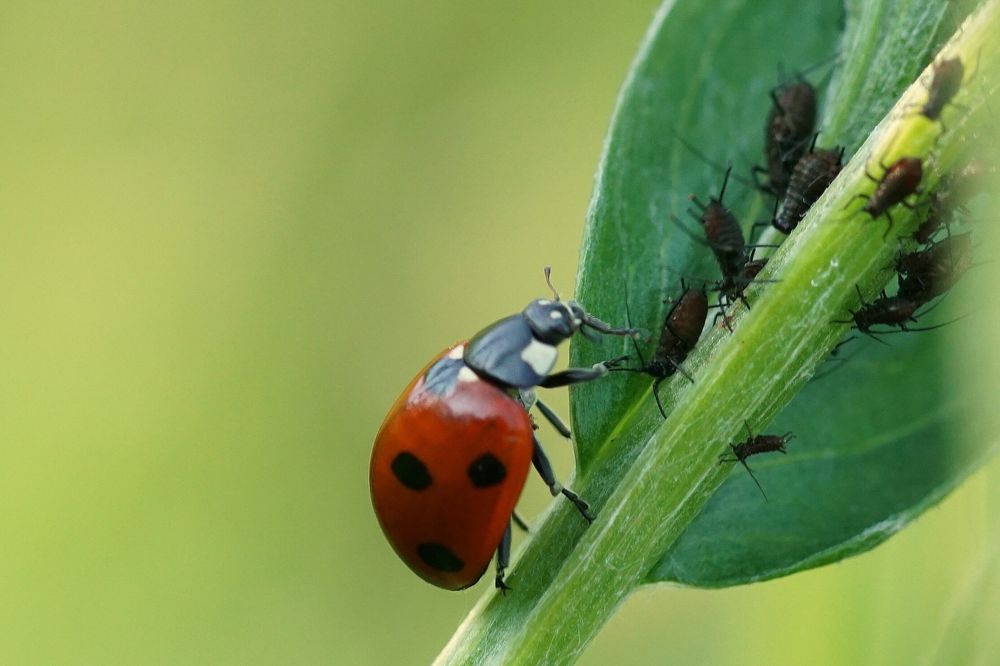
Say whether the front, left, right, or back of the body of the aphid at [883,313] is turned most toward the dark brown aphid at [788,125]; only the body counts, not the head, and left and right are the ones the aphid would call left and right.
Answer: right

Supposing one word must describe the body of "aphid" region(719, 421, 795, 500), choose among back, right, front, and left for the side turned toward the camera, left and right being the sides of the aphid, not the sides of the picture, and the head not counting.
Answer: left

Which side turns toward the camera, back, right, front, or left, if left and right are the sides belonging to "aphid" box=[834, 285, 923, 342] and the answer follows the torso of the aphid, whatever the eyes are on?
left

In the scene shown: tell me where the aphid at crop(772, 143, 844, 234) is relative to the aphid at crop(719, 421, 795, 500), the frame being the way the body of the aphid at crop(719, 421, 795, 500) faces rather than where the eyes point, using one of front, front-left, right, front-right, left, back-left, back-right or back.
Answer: back-right

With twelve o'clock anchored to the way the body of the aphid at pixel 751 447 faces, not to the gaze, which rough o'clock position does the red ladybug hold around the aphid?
The red ladybug is roughly at 1 o'clock from the aphid.
